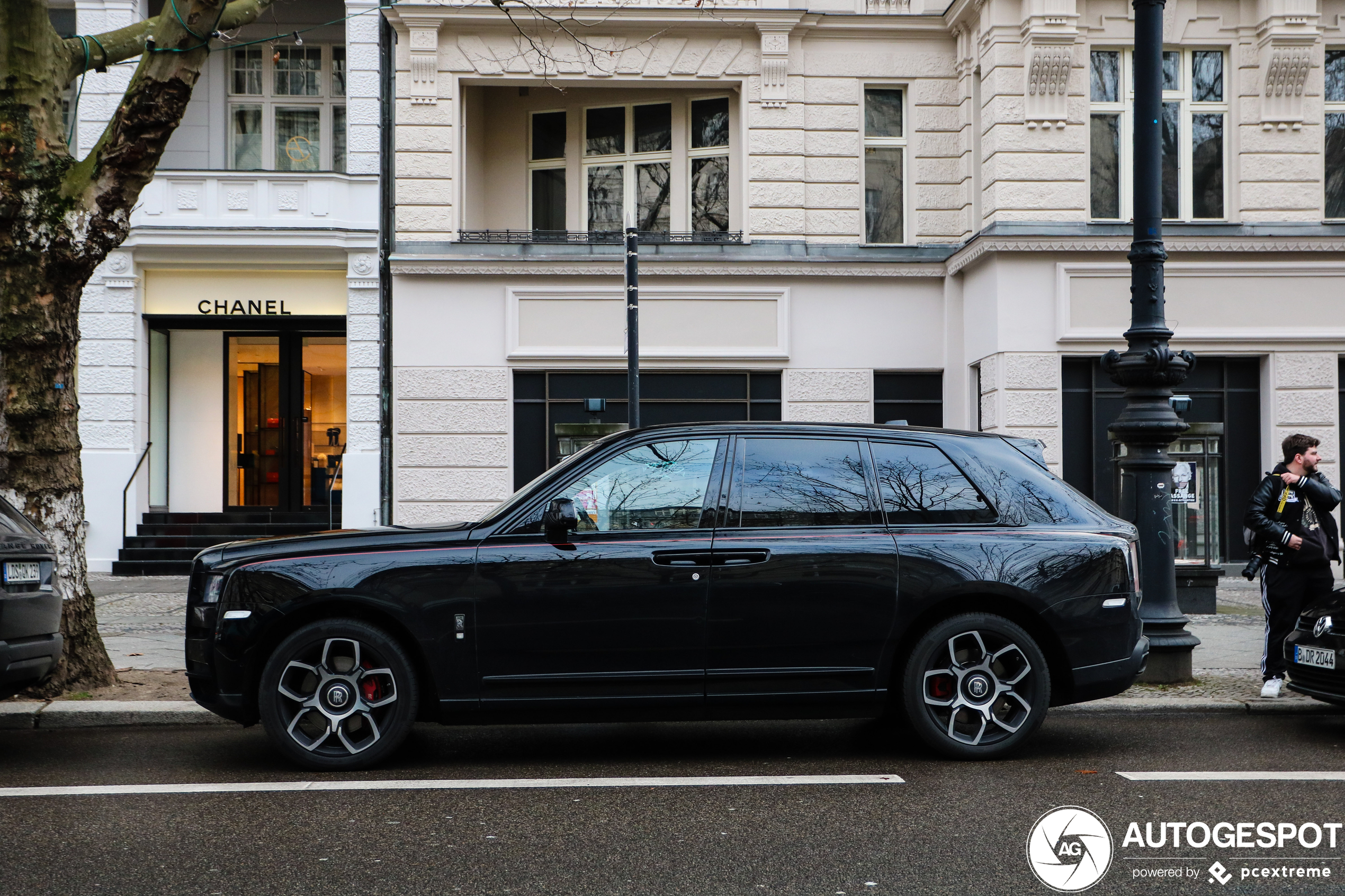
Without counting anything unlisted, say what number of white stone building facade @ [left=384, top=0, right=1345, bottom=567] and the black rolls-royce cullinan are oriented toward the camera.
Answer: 1

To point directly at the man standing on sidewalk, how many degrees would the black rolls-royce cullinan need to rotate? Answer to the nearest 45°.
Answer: approximately 135° to its right

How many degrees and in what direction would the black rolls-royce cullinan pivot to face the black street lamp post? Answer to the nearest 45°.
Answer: approximately 135° to its right

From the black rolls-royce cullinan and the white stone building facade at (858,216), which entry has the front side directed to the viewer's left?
the black rolls-royce cullinan

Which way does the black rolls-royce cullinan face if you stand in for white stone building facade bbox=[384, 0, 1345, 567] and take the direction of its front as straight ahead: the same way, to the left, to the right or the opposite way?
to the right

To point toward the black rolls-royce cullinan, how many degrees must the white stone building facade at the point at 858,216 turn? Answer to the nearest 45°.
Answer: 0° — it already faces it

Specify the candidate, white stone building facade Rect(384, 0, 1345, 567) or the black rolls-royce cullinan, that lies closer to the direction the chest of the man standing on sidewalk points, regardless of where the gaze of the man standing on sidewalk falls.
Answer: the black rolls-royce cullinan

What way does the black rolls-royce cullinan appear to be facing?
to the viewer's left

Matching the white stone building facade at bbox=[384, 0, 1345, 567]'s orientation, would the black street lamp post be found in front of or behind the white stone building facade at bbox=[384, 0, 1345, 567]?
in front

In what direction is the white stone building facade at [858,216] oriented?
toward the camera

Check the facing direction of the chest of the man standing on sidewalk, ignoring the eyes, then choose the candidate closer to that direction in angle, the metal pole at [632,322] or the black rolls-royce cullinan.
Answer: the black rolls-royce cullinan

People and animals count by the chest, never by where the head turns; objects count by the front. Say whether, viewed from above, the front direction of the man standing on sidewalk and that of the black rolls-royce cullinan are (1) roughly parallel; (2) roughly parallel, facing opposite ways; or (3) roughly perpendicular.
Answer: roughly perpendicular

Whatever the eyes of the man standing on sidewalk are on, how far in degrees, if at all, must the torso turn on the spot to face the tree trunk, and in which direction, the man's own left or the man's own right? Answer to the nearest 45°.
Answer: approximately 90° to the man's own right
